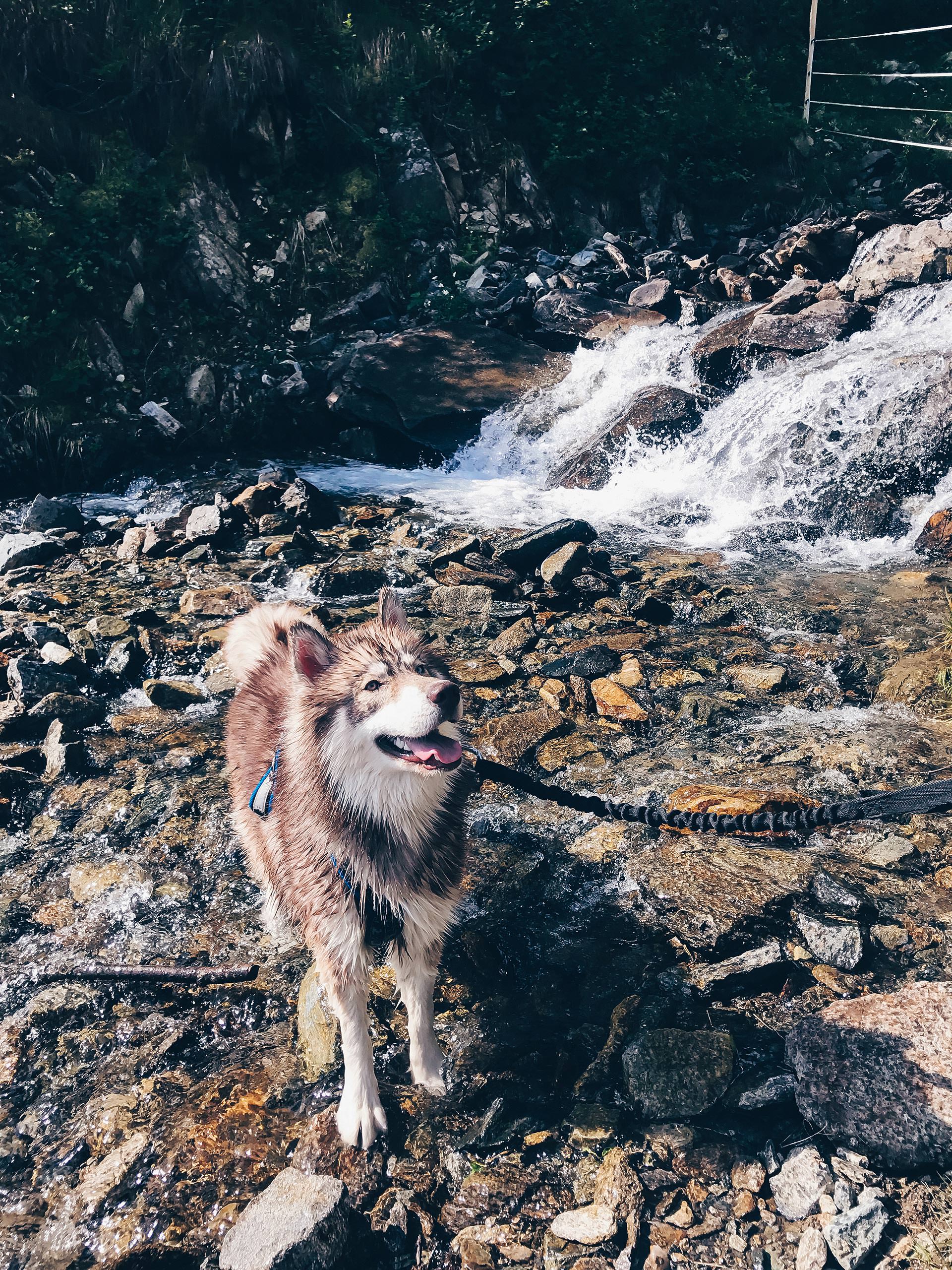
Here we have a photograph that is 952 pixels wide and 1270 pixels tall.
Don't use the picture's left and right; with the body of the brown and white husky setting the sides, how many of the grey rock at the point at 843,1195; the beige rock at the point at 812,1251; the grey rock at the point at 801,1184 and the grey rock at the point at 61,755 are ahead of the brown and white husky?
3

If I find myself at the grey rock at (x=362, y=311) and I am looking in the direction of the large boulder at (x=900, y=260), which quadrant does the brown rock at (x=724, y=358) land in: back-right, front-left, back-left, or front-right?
front-right

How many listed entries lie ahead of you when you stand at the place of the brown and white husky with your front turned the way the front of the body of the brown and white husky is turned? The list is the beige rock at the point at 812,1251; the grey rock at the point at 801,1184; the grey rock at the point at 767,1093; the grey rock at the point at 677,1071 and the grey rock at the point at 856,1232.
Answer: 5

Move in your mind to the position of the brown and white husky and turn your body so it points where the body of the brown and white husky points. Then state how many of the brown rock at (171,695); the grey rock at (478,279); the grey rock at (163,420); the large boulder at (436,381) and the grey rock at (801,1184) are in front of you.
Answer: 1

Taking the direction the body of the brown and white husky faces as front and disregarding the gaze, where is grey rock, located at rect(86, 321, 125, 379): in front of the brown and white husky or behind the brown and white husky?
behind

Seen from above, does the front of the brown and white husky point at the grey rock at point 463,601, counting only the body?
no

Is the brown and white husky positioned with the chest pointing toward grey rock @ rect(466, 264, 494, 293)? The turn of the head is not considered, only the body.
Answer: no

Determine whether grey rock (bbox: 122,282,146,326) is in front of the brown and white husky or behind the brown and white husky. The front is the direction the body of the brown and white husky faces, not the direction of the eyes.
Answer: behind

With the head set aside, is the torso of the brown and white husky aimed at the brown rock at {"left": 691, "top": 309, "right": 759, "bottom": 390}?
no

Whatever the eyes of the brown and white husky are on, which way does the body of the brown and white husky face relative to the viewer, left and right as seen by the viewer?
facing the viewer and to the right of the viewer

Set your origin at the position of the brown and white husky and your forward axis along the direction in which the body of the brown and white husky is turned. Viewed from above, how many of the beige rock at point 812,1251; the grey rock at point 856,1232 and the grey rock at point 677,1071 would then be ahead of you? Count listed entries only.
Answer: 3

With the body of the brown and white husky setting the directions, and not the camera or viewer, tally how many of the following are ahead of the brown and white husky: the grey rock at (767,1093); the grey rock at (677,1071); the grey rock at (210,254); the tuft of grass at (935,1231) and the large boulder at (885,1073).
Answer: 4

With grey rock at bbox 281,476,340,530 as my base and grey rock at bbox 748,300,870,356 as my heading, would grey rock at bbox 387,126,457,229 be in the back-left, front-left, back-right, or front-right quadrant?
front-left

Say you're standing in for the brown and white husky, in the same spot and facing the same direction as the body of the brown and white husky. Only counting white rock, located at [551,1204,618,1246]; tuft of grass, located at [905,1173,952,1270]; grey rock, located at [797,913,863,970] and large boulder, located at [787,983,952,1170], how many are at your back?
0

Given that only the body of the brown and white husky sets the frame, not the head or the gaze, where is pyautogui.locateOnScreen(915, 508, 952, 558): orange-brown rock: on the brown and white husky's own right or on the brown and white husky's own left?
on the brown and white husky's own left

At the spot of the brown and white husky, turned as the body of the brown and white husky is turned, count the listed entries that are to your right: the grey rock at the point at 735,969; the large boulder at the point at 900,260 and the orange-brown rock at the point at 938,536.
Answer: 0

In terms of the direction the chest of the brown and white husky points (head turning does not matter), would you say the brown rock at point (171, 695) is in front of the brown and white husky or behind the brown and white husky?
behind
